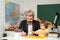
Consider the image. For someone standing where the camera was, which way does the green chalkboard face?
facing the viewer
